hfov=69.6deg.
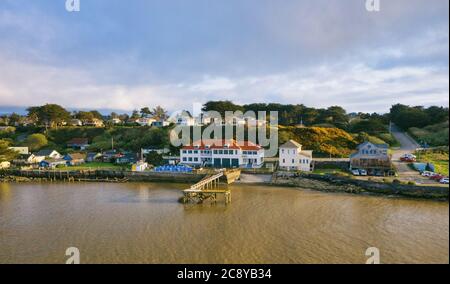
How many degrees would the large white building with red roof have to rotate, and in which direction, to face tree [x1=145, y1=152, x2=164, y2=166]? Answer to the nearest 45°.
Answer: approximately 135° to its right

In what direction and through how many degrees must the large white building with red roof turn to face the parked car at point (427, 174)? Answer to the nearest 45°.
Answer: approximately 45° to its left

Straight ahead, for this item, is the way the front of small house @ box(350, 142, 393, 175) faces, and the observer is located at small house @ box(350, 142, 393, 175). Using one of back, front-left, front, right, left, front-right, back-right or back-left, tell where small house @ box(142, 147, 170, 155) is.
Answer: right

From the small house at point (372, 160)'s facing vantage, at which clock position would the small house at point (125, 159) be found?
the small house at point (125, 159) is roughly at 3 o'clock from the small house at point (372, 160).

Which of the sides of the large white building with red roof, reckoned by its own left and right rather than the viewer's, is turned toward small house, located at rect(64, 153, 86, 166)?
right

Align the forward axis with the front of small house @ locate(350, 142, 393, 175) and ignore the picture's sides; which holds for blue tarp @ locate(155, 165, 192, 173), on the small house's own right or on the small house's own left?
on the small house's own right

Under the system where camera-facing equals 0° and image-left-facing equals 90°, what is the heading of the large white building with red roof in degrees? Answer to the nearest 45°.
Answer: approximately 0°

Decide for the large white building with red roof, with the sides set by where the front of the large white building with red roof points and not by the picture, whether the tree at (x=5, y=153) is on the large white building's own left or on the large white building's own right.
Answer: on the large white building's own right

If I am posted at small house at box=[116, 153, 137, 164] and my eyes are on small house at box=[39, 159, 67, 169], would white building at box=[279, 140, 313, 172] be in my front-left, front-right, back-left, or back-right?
back-left

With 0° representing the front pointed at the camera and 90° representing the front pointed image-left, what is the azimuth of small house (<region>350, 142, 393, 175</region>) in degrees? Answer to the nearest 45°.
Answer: approximately 0°

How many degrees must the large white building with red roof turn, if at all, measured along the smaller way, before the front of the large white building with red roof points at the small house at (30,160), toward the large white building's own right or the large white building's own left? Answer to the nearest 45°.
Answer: approximately 90° to the large white building's own right
